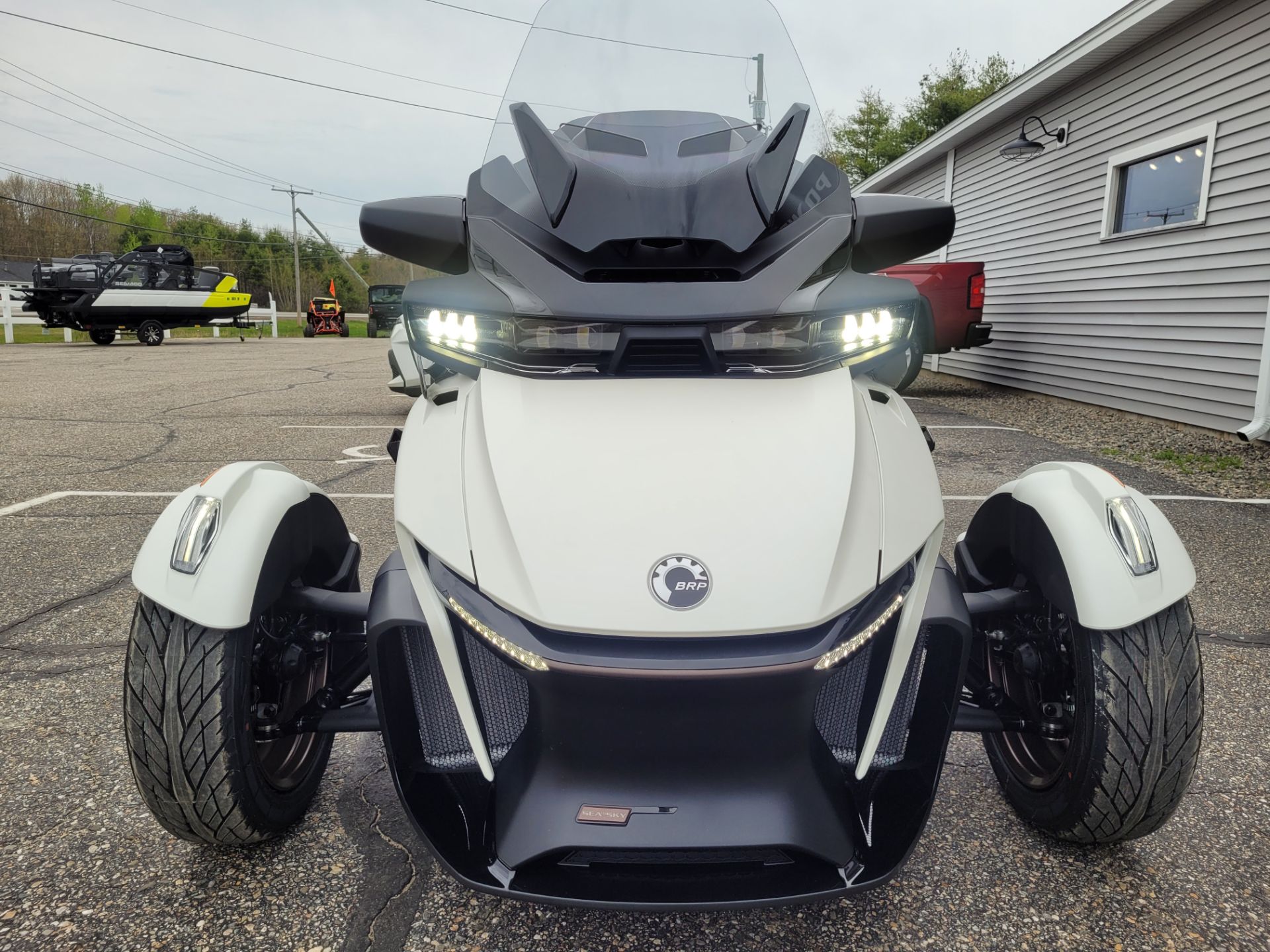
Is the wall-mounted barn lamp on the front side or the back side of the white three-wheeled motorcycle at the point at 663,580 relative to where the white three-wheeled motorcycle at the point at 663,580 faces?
on the back side

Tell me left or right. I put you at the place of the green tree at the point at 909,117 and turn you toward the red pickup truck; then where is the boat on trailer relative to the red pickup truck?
right

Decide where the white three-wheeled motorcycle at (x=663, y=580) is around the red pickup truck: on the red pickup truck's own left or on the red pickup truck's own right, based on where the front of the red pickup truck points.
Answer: on the red pickup truck's own left

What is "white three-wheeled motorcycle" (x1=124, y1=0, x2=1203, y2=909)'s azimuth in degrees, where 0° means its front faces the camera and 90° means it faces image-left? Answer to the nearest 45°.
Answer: approximately 0°

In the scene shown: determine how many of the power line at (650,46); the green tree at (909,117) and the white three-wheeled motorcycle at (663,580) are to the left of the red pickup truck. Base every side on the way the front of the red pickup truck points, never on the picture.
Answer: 1

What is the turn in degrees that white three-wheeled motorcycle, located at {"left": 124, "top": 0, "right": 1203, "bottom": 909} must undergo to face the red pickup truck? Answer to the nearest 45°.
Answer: approximately 180°
